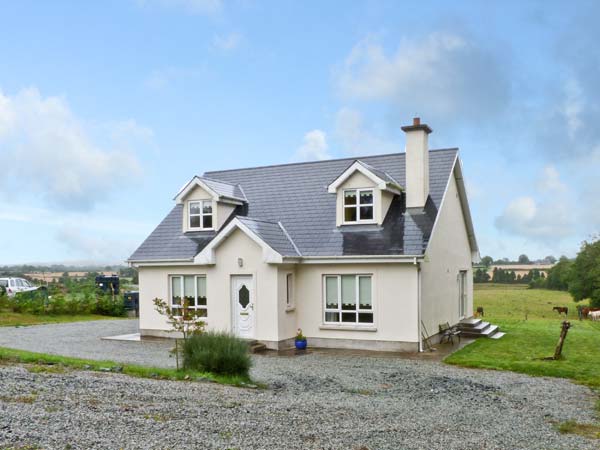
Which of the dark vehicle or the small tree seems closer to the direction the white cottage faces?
the small tree

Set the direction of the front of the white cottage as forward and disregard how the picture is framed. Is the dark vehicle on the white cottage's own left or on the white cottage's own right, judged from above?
on the white cottage's own right

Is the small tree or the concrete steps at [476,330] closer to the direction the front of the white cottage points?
the small tree

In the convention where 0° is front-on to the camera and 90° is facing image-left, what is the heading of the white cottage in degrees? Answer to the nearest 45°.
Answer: approximately 45°

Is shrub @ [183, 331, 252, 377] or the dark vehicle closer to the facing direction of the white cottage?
the shrub

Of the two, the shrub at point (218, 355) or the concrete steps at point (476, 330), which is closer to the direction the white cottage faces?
the shrub
